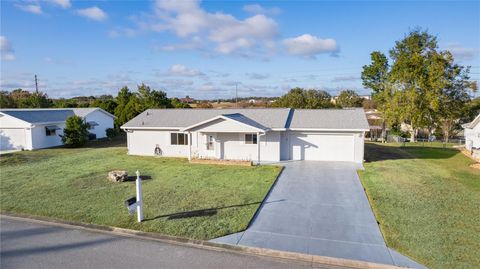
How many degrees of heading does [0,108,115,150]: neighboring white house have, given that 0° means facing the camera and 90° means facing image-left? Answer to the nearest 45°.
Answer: approximately 45°

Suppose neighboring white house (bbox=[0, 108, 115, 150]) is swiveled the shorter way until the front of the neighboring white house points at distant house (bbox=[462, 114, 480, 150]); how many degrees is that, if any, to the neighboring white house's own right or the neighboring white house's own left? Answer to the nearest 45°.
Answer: approximately 90° to the neighboring white house's own left

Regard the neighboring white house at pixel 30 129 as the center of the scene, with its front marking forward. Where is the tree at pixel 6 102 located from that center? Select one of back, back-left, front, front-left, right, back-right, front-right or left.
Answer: back-right

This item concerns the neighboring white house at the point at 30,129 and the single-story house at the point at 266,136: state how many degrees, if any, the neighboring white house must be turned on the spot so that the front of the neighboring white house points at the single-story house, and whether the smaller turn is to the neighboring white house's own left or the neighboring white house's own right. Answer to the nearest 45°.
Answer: approximately 90° to the neighboring white house's own left

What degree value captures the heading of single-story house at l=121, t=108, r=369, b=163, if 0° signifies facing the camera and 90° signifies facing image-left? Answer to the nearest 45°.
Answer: approximately 0°

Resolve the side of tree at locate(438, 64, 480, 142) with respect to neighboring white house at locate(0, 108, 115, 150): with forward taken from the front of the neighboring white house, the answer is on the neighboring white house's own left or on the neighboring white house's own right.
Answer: on the neighboring white house's own left

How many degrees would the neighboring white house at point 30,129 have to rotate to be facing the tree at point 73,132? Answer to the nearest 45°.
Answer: approximately 90° to its left

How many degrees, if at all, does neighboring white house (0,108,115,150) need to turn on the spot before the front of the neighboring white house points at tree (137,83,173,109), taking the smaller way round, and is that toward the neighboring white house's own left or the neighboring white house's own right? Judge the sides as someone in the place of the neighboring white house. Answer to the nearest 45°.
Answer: approximately 180°

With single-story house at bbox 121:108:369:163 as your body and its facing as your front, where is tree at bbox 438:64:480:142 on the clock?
The tree is roughly at 8 o'clock from the single-story house.

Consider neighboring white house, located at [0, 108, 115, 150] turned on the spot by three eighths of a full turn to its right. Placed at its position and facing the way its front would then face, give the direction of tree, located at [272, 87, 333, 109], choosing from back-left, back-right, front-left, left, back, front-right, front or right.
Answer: right

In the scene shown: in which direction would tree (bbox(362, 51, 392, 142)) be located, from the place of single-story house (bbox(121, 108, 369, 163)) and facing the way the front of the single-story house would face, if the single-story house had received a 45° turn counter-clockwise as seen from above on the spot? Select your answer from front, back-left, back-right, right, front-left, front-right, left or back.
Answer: left

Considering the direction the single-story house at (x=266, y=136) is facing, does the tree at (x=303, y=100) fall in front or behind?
behind
